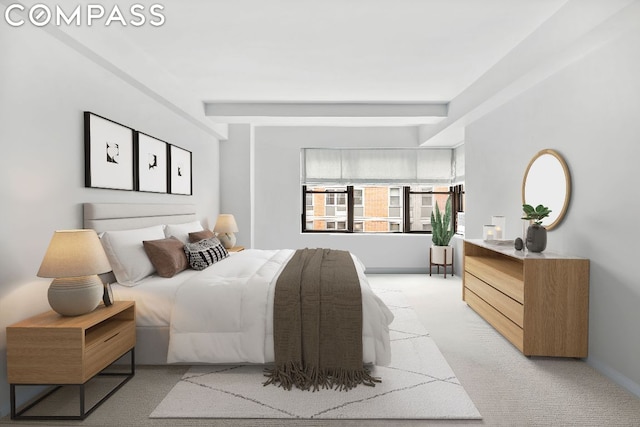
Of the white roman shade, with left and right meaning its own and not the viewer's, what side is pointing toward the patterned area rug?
front

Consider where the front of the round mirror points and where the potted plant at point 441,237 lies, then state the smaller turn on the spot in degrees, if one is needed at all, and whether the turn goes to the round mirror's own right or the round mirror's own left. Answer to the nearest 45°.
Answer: approximately 90° to the round mirror's own right

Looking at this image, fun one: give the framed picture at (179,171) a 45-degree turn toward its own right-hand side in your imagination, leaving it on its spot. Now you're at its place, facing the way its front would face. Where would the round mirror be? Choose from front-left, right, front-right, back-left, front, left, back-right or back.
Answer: front-left

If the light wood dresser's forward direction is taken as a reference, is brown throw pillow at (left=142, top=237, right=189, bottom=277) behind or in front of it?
in front

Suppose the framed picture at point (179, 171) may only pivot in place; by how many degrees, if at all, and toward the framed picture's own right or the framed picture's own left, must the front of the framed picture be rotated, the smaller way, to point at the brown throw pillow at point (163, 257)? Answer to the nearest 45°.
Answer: approximately 45° to the framed picture's own right

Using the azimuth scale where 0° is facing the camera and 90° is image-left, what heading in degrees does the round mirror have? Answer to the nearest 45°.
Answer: approximately 45°

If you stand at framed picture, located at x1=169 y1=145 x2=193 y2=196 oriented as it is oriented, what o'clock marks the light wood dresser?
The light wood dresser is roughly at 12 o'clock from the framed picture.

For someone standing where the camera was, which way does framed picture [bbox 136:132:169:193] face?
facing the viewer and to the right of the viewer

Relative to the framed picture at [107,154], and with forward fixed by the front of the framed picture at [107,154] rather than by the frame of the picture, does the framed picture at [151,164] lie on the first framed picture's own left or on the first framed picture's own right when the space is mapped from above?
on the first framed picture's own left

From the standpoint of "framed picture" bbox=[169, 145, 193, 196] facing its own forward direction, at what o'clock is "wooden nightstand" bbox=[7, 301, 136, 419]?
The wooden nightstand is roughly at 2 o'clock from the framed picture.

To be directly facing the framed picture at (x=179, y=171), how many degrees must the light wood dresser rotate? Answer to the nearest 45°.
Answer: approximately 45° to its right

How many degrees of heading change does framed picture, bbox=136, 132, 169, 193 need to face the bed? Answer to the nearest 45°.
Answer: approximately 45° to its right

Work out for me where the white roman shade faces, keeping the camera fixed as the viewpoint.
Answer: facing the viewer

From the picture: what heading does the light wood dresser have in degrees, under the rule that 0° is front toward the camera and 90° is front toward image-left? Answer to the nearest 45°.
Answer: approximately 45°
